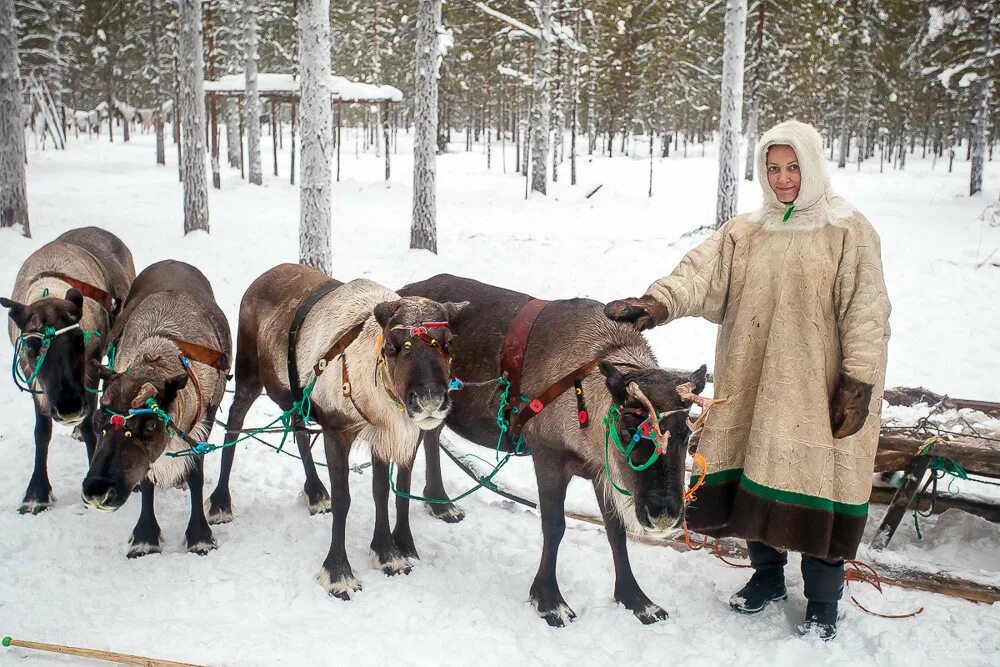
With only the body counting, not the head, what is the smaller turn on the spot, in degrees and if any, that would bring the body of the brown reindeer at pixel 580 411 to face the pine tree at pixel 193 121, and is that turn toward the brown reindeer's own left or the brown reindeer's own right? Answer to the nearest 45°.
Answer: approximately 180°

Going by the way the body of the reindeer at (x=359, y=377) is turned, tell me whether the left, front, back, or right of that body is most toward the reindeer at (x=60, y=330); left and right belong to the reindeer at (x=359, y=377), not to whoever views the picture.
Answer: back

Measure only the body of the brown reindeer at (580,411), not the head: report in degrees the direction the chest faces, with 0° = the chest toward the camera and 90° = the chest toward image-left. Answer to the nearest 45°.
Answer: approximately 315°

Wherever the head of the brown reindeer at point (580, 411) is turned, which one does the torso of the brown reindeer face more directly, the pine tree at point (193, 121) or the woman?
the woman

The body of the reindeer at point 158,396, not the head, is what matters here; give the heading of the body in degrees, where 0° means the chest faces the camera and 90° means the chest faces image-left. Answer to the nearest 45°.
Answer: approximately 0°

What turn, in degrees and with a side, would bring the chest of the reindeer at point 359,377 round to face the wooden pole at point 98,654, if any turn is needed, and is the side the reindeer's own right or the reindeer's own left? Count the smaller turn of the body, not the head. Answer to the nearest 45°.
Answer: approximately 90° to the reindeer's own right

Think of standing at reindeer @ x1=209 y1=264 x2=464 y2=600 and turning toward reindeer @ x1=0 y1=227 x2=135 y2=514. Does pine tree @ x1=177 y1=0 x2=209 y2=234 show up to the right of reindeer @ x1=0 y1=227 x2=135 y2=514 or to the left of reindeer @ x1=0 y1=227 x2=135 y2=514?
right

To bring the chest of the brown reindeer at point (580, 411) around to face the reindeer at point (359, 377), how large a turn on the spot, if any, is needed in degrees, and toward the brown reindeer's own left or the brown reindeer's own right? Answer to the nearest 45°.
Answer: approximately 135° to the brown reindeer's own right
